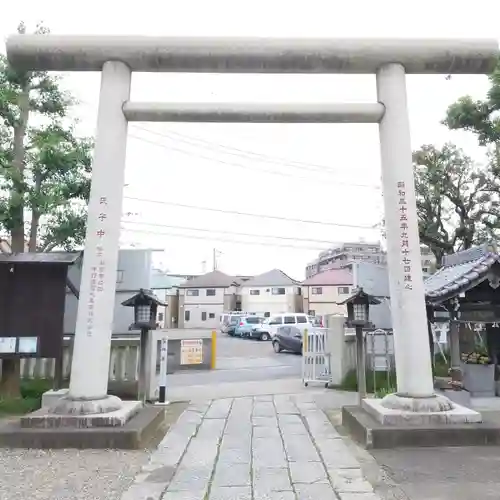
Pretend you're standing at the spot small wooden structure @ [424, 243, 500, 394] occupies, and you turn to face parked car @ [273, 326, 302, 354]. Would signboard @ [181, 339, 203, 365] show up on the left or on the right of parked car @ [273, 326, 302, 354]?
left

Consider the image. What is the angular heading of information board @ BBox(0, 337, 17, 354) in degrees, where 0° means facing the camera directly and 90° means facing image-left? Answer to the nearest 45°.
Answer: approximately 0°

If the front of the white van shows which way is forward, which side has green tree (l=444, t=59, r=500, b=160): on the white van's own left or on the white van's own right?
on the white van's own left

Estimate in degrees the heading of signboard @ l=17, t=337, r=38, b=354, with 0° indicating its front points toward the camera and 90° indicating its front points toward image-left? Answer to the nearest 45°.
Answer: approximately 0°

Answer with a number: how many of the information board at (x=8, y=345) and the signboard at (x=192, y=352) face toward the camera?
2
